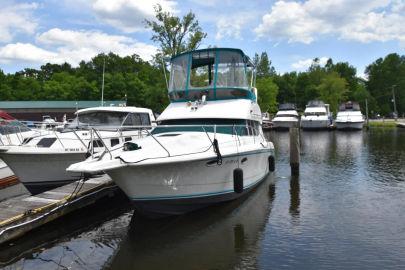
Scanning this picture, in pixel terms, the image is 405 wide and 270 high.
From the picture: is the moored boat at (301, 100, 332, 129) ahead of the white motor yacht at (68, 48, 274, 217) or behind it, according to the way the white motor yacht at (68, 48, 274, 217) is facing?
behind

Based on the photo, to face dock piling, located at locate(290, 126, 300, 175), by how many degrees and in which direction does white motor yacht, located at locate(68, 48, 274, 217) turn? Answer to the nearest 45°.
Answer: approximately 180°

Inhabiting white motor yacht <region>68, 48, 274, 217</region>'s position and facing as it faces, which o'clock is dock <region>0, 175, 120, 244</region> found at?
The dock is roughly at 1 o'clock from the white motor yacht.

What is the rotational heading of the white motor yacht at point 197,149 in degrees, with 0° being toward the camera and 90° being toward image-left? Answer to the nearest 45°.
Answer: approximately 45°
